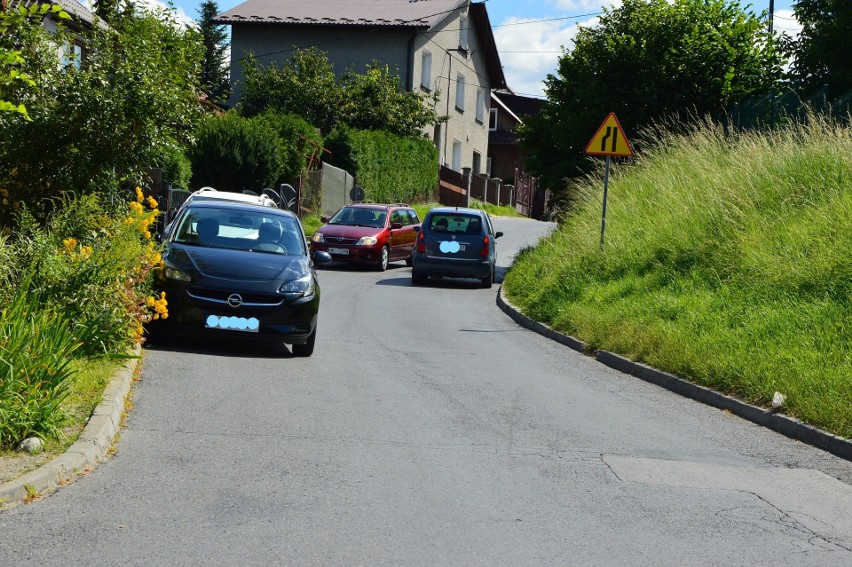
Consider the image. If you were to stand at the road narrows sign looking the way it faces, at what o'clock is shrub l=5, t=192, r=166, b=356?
The shrub is roughly at 1 o'clock from the road narrows sign.

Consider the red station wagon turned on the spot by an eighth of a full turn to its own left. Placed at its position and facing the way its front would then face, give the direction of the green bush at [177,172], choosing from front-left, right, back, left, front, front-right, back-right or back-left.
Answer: right

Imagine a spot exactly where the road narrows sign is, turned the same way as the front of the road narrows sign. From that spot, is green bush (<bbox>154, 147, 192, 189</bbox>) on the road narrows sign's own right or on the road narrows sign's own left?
on the road narrows sign's own right

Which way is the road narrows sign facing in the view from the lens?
facing the viewer

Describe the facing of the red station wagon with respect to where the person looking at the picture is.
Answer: facing the viewer and to the left of the viewer

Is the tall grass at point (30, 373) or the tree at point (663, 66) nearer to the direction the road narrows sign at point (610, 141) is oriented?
the tall grass

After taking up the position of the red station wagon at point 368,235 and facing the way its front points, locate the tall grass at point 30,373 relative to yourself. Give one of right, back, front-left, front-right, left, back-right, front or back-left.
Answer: front-left

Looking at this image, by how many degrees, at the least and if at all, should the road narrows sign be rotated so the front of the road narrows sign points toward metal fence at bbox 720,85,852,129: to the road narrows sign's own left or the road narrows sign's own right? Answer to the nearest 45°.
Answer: approximately 135° to the road narrows sign's own left

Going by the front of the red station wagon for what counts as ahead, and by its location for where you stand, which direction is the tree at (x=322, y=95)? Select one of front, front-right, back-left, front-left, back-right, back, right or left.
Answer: back-right

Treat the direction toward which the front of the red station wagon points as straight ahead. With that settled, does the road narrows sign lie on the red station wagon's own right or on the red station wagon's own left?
on the red station wagon's own left

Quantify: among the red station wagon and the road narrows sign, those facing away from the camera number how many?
0
